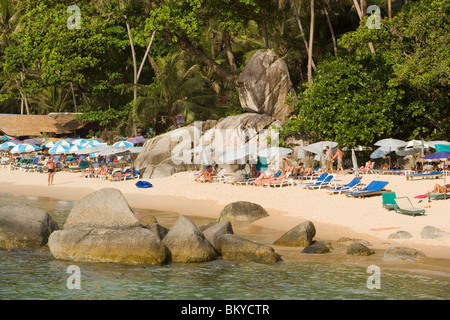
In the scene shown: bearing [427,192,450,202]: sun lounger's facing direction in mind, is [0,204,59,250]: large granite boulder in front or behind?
in front

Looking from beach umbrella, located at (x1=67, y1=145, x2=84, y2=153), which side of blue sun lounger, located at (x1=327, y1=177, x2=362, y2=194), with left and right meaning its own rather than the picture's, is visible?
right

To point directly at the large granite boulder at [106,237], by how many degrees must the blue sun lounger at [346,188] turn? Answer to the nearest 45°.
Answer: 0° — it already faces it

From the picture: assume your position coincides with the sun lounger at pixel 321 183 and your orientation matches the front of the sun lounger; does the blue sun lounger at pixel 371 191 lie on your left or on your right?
on your left

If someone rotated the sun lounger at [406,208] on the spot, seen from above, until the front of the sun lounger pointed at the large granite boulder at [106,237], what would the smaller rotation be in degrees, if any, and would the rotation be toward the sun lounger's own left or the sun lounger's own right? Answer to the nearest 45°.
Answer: approximately 90° to the sun lounger's own right

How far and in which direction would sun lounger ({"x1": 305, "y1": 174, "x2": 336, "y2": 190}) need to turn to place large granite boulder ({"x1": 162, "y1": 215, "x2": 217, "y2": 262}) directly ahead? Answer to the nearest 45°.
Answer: approximately 45° to its left

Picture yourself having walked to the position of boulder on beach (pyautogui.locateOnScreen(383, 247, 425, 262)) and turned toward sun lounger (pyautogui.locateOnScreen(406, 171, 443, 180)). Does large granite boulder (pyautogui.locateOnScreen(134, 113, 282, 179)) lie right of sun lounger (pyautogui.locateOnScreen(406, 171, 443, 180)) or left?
left

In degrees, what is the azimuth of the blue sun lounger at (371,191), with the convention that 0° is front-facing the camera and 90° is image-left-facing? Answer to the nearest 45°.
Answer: approximately 45°

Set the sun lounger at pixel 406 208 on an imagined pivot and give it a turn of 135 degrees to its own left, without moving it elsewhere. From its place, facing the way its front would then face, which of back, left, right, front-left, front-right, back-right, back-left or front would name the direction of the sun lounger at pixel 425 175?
front

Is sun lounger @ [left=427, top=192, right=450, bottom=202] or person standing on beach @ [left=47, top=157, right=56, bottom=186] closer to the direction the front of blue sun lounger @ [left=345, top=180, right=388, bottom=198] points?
the person standing on beach

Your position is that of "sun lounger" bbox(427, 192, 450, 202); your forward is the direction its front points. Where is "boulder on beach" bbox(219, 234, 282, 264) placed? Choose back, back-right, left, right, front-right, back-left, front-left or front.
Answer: front-left
